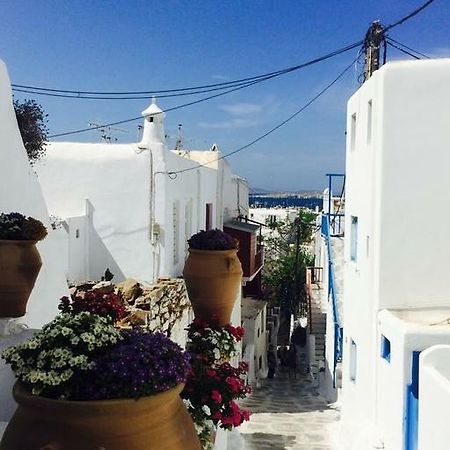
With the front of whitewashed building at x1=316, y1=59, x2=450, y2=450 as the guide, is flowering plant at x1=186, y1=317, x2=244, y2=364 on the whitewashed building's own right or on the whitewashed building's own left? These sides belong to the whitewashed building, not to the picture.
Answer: on the whitewashed building's own left

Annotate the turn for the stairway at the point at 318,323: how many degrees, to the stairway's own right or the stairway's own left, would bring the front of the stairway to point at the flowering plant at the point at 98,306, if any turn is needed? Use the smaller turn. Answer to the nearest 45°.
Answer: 0° — it already faces it

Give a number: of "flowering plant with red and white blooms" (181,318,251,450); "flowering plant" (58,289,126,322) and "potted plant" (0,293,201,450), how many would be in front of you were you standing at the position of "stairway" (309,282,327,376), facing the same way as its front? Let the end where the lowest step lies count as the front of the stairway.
3

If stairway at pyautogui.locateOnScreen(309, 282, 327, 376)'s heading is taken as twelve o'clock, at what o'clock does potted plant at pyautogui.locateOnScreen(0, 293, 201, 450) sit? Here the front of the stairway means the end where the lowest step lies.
The potted plant is roughly at 12 o'clock from the stairway.

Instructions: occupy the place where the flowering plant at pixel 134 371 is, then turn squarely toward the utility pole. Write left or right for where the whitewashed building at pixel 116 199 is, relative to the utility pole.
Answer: left

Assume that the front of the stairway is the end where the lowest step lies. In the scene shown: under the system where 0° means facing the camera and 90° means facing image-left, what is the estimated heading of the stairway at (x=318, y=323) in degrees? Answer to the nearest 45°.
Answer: approximately 0°

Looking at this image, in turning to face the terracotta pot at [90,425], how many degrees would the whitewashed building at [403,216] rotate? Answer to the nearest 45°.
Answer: approximately 90° to its left

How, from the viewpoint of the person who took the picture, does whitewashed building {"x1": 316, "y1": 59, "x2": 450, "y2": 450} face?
facing to the left of the viewer

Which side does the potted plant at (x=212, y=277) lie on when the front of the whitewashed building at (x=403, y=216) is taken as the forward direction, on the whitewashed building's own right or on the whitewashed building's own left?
on the whitewashed building's own left
